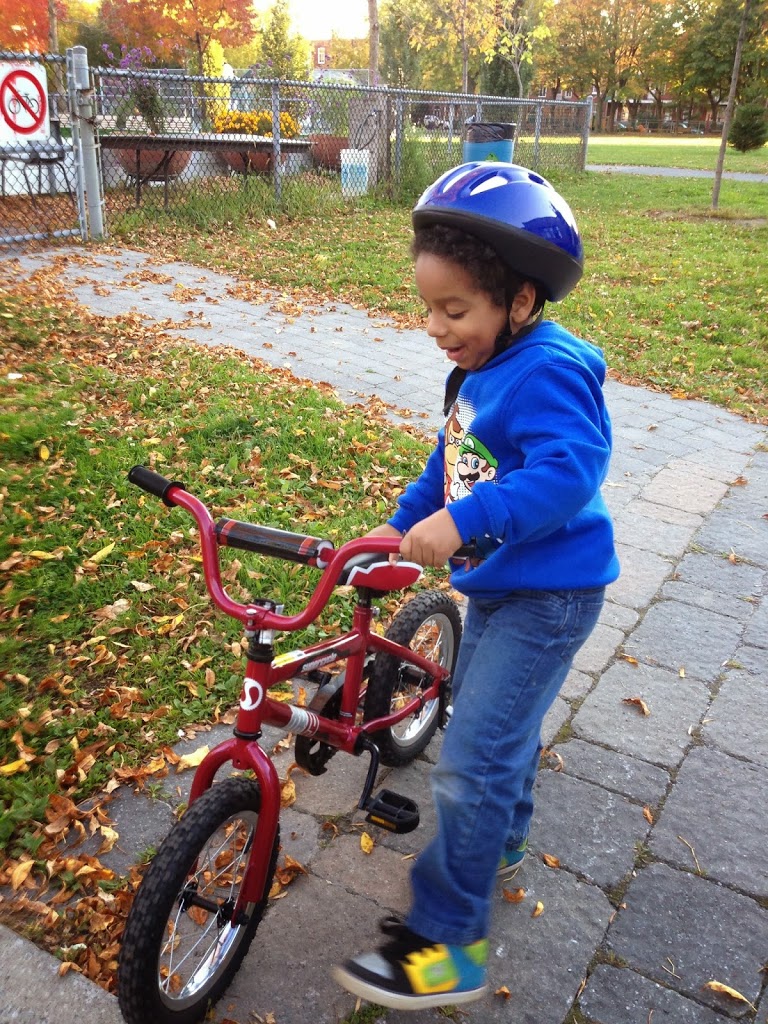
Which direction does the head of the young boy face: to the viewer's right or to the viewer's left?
to the viewer's left

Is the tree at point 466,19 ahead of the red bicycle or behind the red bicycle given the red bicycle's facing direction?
behind

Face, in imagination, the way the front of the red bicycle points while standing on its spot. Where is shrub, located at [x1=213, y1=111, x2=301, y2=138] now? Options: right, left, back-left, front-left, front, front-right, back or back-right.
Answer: back-right

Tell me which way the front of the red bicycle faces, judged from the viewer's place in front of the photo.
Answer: facing the viewer and to the left of the viewer

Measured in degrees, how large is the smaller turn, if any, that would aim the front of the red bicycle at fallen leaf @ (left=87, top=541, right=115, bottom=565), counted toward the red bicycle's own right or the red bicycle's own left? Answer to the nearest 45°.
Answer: approximately 135° to the red bicycle's own right

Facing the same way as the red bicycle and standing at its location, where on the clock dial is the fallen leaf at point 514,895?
The fallen leaf is roughly at 7 o'clock from the red bicycle.

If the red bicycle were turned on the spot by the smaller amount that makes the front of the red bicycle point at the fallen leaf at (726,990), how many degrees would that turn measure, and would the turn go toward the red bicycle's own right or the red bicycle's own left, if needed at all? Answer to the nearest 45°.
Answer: approximately 135° to the red bicycle's own left

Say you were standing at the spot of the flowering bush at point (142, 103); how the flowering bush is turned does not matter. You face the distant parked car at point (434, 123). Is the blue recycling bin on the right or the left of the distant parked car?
right

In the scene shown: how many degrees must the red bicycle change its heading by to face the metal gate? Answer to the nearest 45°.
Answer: approximately 135° to its right

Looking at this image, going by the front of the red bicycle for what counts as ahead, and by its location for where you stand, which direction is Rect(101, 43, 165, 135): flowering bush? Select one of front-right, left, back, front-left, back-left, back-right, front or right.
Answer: back-right

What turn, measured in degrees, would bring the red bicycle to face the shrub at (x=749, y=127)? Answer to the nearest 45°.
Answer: approximately 180°

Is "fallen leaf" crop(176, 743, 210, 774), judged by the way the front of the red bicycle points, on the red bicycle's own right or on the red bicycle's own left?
on the red bicycle's own right

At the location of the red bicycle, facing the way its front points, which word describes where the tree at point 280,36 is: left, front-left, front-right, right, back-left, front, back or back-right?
back-right
